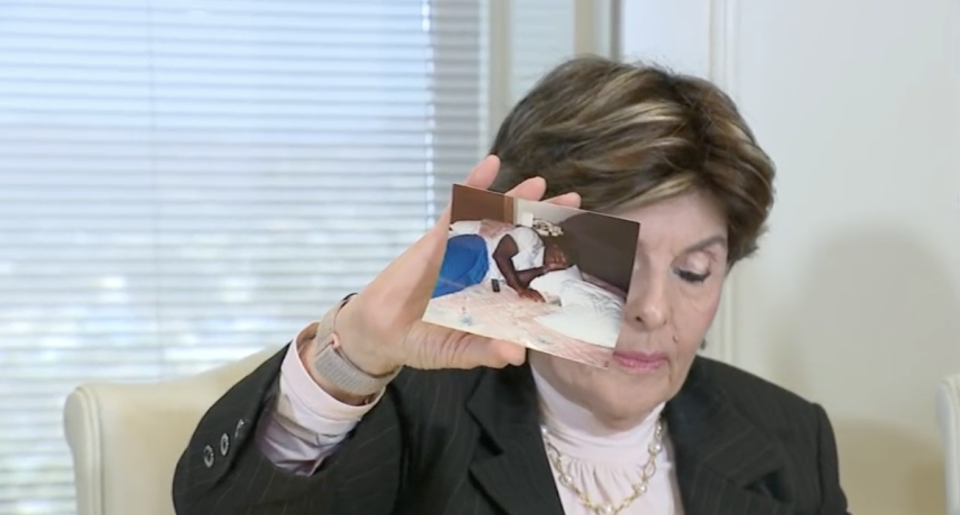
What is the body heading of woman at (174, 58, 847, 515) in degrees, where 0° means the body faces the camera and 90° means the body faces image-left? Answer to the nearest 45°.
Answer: approximately 0°
